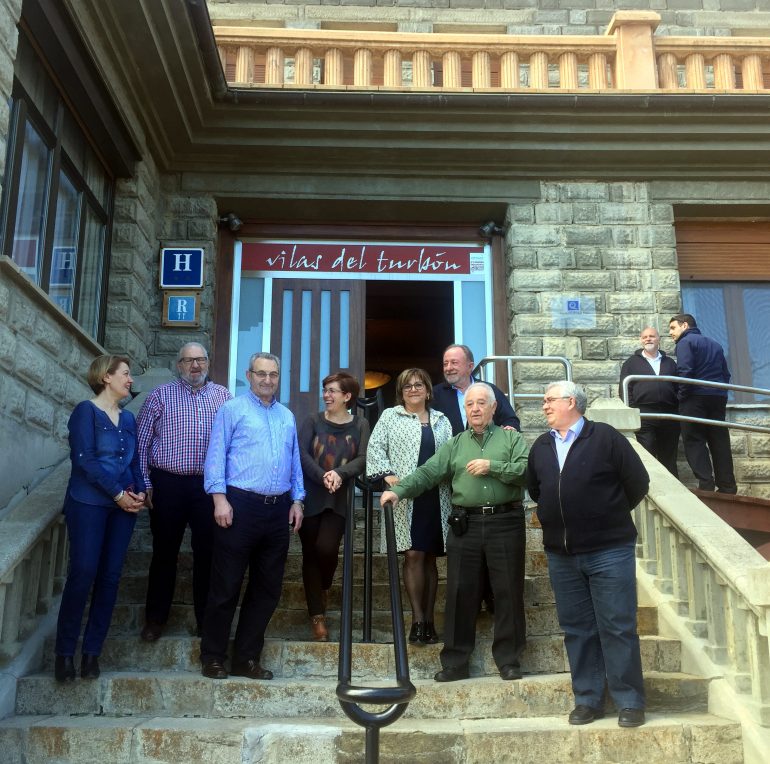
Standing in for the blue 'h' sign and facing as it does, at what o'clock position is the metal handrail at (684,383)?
The metal handrail is roughly at 10 o'clock from the blue 'h' sign.

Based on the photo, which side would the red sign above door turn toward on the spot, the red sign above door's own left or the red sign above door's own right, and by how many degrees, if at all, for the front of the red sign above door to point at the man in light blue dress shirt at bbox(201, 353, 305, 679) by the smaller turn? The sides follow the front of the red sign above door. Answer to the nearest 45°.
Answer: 0° — it already faces them

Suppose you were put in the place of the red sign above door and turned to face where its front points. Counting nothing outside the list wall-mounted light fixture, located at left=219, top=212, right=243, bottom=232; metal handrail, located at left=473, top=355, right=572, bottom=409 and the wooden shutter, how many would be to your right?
1

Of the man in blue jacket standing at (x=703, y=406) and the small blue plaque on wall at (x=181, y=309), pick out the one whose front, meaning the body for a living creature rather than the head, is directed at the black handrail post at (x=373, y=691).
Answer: the small blue plaque on wall

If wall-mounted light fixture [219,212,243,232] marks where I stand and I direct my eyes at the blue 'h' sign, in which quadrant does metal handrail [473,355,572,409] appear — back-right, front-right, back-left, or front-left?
back-left

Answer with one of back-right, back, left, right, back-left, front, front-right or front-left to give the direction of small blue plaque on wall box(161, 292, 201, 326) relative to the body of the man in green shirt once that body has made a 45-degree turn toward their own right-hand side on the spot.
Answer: right
